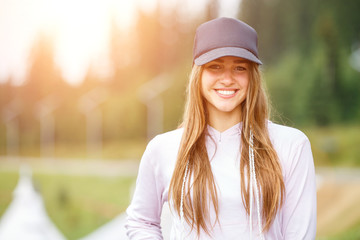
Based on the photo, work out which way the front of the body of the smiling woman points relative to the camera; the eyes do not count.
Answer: toward the camera
